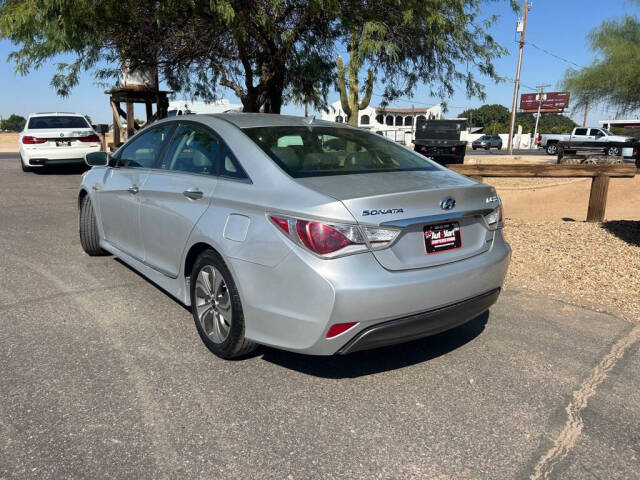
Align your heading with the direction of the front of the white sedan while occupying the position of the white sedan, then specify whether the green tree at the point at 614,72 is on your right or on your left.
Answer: on your right

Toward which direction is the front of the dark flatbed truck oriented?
away from the camera

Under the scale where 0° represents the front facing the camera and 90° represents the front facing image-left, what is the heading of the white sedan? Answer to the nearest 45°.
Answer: approximately 180°

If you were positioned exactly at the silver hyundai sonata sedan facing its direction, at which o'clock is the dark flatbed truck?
The dark flatbed truck is roughly at 2 o'clock from the silver hyundai sonata sedan.

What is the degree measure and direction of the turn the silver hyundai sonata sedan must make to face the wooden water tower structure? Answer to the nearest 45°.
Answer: approximately 45° to its right

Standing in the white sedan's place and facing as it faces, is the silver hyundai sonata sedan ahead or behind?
behind

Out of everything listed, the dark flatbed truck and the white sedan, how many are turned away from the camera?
2

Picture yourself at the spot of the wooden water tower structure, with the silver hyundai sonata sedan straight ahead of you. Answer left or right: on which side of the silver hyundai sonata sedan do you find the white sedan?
right

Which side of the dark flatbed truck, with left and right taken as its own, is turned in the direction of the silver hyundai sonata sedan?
back

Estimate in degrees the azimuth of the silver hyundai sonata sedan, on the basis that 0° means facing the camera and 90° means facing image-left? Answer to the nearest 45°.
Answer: approximately 135°

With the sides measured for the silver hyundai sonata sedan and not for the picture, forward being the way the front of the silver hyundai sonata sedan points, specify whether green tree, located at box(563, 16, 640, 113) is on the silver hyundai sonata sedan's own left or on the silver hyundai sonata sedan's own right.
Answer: on the silver hyundai sonata sedan's own right

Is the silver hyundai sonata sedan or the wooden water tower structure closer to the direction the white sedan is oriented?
the wooden water tower structure
